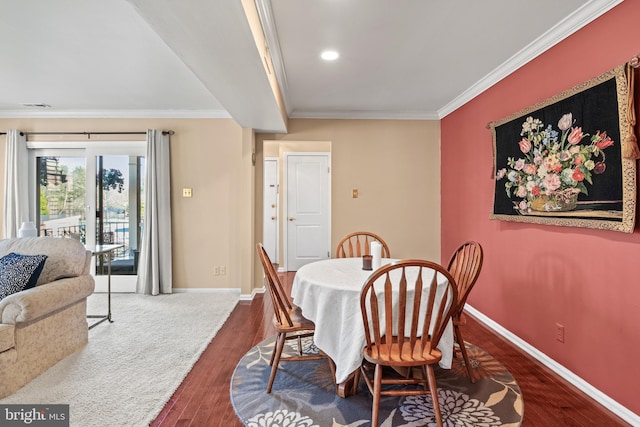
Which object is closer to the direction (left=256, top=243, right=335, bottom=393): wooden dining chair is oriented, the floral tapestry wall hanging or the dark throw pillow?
the floral tapestry wall hanging

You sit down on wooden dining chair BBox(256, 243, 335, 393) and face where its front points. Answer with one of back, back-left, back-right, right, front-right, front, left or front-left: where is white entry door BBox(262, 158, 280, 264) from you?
left

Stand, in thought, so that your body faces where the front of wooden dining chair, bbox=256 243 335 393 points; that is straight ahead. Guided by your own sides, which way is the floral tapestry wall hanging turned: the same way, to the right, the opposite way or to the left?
the opposite way

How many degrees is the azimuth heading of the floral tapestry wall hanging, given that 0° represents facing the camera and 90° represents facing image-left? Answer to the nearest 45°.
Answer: approximately 45°

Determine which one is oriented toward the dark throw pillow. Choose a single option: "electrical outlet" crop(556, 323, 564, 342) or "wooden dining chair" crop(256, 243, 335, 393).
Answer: the electrical outlet

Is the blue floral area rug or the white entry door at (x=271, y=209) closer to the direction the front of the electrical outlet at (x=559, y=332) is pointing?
the blue floral area rug

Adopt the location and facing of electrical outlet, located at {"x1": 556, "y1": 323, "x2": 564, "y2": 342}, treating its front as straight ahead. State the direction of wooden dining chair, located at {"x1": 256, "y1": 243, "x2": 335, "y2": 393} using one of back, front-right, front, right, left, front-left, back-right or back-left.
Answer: front

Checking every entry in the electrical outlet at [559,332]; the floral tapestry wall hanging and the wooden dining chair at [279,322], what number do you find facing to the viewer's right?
1

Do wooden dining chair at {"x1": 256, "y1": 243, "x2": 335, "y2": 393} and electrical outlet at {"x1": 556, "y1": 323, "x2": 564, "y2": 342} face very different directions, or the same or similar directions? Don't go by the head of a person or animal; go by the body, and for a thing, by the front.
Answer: very different directions

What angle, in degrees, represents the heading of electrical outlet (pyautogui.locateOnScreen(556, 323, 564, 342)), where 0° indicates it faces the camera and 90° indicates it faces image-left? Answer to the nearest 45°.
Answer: approximately 45°

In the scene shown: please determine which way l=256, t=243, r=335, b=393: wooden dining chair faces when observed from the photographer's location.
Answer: facing to the right of the viewer

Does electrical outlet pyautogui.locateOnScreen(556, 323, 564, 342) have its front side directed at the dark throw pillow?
yes

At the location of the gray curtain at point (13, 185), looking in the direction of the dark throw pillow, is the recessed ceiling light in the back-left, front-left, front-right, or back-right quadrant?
front-left

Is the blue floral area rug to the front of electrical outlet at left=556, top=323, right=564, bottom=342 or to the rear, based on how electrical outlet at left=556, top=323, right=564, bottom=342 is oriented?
to the front

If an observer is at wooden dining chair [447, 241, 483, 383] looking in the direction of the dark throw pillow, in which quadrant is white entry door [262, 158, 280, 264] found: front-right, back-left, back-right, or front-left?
front-right

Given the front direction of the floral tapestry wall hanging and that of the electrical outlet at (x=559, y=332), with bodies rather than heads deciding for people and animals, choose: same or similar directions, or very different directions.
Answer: same or similar directions

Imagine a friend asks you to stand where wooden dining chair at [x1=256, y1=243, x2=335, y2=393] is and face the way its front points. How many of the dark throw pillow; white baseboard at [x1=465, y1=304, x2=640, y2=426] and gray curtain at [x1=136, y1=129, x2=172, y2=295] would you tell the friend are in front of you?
1

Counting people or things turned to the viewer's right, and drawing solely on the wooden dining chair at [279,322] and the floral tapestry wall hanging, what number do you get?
1
